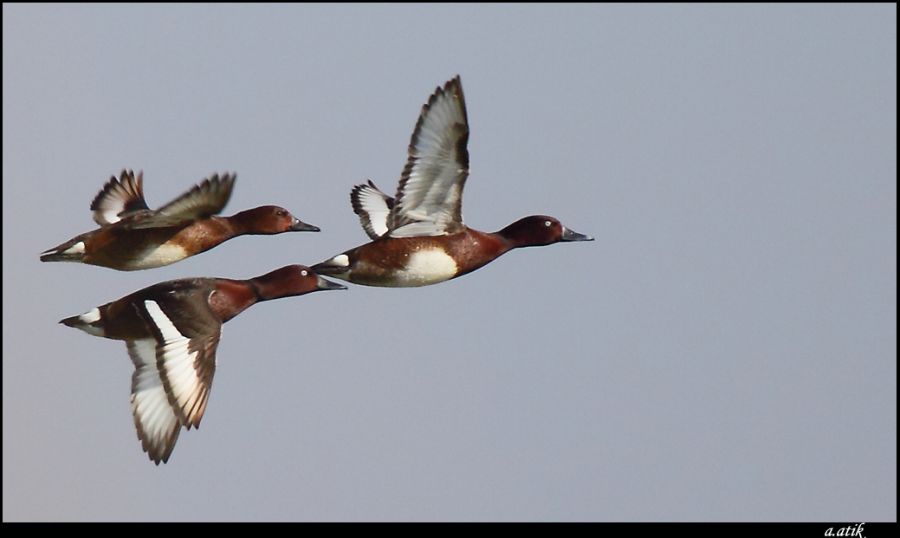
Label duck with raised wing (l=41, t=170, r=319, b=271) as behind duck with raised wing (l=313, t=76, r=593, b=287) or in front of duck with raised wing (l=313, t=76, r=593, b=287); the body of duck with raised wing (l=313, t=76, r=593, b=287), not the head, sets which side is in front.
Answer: behind

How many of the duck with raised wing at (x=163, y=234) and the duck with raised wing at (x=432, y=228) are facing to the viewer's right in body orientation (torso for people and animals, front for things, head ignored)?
2

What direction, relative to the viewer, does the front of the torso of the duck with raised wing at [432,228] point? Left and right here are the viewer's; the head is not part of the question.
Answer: facing to the right of the viewer

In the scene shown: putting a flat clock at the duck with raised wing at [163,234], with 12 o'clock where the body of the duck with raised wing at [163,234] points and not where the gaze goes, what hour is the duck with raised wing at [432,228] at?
the duck with raised wing at [432,228] is roughly at 1 o'clock from the duck with raised wing at [163,234].

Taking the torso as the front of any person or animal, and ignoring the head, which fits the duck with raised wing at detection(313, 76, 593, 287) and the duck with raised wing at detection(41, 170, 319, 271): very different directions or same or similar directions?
same or similar directions

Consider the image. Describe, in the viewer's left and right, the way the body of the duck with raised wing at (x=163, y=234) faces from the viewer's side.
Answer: facing to the right of the viewer
